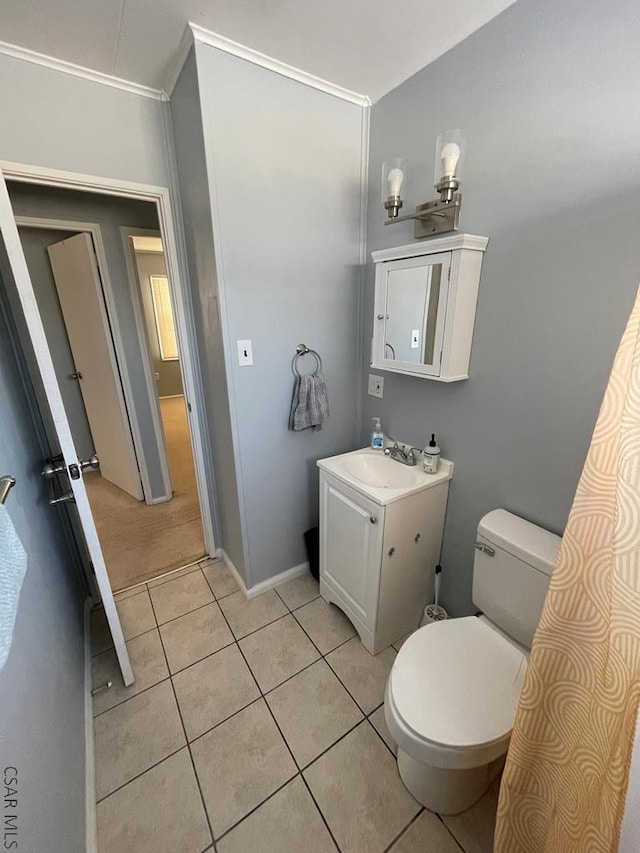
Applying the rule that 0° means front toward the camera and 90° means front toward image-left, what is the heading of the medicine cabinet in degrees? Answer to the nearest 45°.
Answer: approximately 45°

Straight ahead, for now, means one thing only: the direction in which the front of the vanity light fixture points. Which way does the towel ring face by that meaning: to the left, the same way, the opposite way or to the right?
to the left

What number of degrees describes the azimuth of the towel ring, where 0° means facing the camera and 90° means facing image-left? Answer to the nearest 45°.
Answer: approximately 315°

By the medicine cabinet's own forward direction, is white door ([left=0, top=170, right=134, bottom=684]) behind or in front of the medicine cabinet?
in front

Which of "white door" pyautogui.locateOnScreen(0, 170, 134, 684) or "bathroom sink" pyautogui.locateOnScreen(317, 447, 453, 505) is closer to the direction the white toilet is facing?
the white door

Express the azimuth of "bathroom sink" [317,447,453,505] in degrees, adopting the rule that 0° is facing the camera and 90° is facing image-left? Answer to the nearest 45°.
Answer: approximately 45°

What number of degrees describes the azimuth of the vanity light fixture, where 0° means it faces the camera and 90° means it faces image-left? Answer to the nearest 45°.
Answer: approximately 45°

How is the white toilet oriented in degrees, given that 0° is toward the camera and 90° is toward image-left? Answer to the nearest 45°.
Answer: approximately 45°
